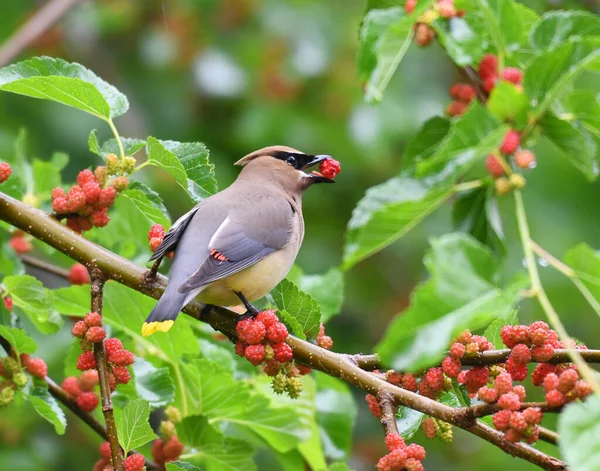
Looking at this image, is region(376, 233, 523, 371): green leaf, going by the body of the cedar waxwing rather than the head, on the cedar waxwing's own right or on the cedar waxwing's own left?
on the cedar waxwing's own right

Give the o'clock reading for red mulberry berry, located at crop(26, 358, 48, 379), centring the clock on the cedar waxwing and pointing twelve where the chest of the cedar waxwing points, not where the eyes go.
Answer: The red mulberry berry is roughly at 6 o'clock from the cedar waxwing.

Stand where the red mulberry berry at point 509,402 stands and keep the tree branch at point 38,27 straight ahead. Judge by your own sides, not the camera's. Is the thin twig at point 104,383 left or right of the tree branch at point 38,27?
left

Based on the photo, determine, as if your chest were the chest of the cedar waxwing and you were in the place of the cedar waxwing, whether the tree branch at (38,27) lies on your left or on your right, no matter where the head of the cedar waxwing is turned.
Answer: on your left

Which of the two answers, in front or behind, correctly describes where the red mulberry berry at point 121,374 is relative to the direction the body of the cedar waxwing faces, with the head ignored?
behind

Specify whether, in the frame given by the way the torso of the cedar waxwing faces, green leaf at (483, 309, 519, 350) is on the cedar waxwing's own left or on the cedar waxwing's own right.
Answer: on the cedar waxwing's own right

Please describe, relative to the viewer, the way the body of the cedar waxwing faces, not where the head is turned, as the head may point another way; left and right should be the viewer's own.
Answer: facing away from the viewer and to the right of the viewer
